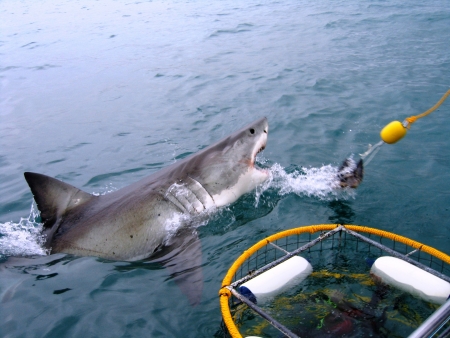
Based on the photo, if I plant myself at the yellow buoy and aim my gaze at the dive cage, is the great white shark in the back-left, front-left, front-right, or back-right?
front-right

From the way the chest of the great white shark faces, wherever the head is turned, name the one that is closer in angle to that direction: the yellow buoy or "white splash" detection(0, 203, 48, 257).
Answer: the yellow buoy

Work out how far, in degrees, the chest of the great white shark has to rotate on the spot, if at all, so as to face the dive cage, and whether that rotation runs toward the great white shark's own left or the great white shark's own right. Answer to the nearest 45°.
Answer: approximately 45° to the great white shark's own right

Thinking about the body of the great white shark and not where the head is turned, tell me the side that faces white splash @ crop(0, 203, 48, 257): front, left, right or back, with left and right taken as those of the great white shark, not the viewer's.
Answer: back

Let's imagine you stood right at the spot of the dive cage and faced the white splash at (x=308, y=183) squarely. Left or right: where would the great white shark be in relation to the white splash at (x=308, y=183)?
left

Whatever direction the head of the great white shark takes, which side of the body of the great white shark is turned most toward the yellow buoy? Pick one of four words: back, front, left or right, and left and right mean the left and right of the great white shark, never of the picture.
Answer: front

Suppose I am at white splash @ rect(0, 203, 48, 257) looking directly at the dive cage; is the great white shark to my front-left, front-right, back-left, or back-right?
front-left

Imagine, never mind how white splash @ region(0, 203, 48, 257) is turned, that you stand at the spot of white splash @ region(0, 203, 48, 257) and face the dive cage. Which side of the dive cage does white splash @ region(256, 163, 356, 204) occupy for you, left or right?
left

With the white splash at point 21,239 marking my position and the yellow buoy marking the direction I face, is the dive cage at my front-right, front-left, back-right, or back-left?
front-right

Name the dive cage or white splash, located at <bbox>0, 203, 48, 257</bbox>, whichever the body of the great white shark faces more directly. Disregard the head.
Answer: the dive cage

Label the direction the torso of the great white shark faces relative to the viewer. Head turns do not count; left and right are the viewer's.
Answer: facing to the right of the viewer
